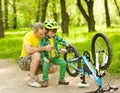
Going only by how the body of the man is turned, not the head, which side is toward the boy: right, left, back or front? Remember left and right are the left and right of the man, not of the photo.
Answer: front

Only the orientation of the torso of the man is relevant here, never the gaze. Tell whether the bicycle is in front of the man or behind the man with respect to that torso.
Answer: in front

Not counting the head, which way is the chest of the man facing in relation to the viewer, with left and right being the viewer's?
facing to the right of the viewer
